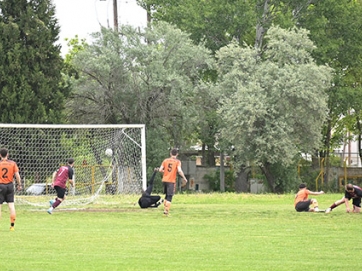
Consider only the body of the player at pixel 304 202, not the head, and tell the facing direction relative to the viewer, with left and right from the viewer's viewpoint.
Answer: facing to the right of the viewer

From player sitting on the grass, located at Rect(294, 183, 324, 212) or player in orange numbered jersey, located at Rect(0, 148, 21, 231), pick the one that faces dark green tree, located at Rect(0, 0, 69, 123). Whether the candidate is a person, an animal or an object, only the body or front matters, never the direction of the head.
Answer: the player in orange numbered jersey

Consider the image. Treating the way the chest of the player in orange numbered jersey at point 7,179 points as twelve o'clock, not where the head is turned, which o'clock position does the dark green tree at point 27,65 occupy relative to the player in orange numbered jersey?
The dark green tree is roughly at 12 o'clock from the player in orange numbered jersey.

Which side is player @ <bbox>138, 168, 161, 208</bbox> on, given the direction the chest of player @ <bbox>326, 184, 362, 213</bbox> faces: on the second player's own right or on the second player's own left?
on the second player's own right

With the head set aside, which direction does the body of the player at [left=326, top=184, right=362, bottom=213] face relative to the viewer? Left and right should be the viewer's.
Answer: facing the viewer and to the left of the viewer

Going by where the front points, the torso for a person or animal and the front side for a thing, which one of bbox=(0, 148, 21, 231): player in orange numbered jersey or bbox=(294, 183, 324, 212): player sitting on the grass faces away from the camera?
the player in orange numbered jersey

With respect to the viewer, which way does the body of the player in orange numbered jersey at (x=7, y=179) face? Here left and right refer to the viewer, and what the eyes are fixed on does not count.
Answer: facing away from the viewer

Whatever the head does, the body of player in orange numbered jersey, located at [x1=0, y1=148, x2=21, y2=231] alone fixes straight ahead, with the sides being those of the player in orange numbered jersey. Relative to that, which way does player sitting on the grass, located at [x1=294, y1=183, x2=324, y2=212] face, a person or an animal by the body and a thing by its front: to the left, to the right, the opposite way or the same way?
to the right
